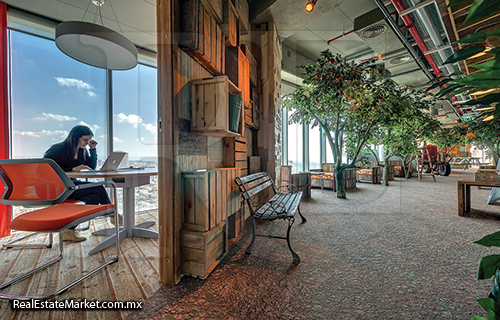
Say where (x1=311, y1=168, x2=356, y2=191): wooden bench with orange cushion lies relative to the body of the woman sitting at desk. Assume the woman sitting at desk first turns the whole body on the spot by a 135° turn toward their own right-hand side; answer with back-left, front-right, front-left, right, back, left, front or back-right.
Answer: back-left

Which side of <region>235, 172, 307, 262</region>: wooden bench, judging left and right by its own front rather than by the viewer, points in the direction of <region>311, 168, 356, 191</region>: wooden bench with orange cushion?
left

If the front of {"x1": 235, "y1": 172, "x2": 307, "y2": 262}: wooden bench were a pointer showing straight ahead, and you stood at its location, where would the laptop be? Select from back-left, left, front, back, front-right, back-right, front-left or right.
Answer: back-right

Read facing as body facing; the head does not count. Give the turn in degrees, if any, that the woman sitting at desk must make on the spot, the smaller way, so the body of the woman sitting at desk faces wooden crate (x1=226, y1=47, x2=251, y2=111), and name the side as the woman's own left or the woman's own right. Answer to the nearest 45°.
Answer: approximately 45° to the woman's own right

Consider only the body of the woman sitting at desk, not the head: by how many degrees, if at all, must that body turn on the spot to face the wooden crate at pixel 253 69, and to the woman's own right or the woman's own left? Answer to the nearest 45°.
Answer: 0° — they already face it

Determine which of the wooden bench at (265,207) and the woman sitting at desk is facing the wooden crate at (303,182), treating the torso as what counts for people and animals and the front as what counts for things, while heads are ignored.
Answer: the woman sitting at desk

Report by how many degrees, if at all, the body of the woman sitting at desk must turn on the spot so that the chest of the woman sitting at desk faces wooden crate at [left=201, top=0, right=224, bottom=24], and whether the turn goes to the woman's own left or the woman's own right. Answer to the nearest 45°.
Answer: approximately 45° to the woman's own right

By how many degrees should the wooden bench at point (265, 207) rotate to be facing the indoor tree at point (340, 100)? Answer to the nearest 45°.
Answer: approximately 90° to its left

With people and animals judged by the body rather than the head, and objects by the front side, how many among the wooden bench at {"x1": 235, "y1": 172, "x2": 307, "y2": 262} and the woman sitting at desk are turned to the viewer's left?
0

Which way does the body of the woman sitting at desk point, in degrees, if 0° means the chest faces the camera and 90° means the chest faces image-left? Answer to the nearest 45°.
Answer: approximately 270°

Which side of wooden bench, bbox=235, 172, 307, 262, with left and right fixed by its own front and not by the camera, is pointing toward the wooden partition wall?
back
